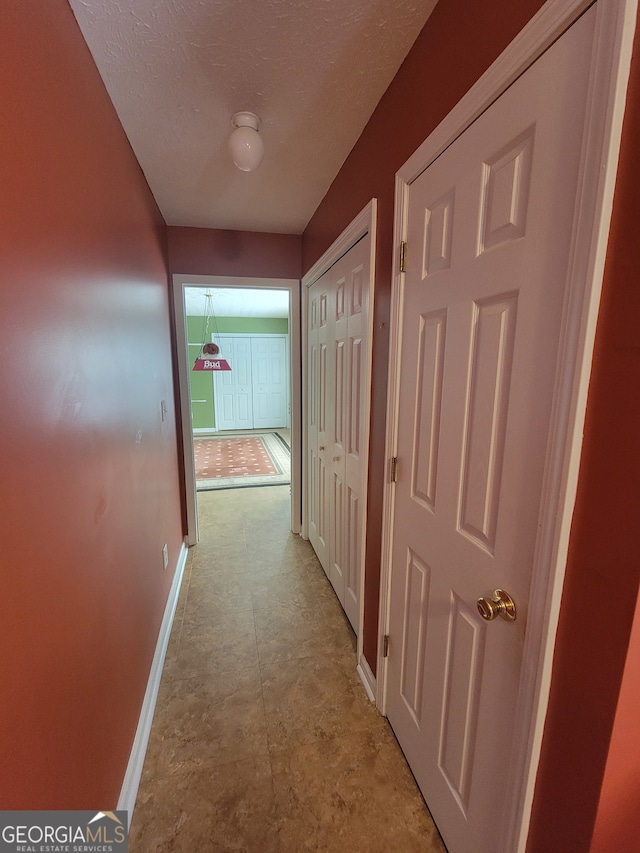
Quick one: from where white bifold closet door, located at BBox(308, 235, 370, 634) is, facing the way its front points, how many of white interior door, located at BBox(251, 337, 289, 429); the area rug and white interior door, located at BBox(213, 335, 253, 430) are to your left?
0

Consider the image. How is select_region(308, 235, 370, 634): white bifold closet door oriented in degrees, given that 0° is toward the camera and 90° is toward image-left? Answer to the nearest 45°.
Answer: approximately 90°

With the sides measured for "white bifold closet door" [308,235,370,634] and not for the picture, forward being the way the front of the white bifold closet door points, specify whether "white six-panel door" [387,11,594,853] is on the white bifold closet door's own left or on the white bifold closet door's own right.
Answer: on the white bifold closet door's own left

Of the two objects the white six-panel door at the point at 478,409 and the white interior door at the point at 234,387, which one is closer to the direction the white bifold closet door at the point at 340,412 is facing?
the white interior door

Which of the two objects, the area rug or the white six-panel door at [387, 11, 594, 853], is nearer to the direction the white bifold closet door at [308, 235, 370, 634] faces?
the area rug

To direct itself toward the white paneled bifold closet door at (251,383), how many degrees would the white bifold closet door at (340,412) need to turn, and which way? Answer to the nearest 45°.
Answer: approximately 90° to its right

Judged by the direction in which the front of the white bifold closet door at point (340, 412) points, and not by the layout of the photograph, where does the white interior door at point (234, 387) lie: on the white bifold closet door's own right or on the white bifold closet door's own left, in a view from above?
on the white bifold closet door's own right

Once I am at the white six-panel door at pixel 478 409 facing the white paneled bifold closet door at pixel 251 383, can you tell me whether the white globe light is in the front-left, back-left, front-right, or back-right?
front-left

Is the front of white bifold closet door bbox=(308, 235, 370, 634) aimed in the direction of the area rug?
no

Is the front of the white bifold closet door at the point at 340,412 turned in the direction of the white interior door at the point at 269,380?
no
